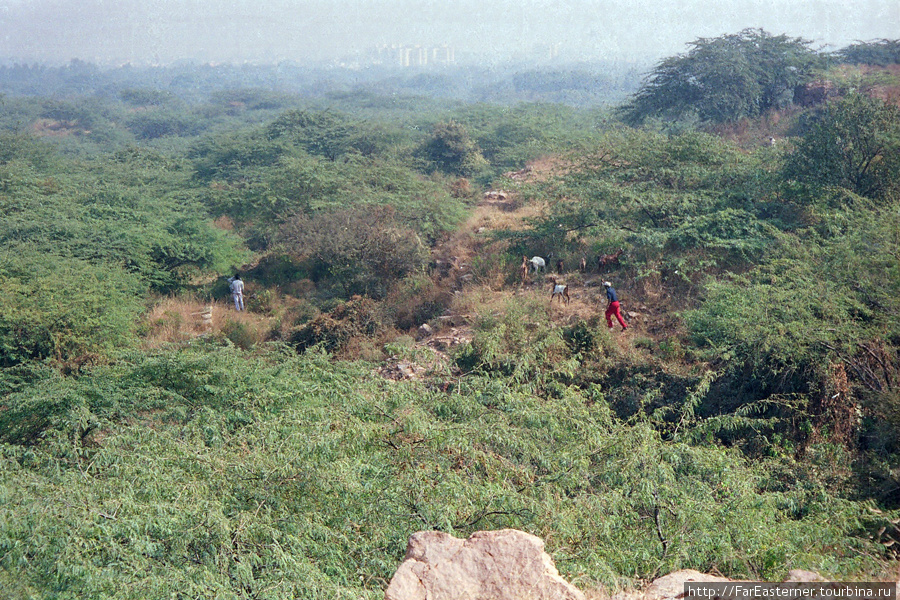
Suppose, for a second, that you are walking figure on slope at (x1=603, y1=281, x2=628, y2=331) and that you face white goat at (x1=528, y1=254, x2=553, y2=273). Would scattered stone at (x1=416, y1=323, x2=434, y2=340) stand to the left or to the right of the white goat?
left

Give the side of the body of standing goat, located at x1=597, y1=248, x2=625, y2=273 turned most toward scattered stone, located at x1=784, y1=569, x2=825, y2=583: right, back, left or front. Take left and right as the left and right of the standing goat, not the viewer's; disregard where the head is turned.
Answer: right

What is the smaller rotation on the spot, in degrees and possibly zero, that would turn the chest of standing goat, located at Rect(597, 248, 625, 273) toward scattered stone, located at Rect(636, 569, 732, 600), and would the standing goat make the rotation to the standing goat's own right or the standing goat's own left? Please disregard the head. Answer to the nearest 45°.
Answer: approximately 90° to the standing goat's own right

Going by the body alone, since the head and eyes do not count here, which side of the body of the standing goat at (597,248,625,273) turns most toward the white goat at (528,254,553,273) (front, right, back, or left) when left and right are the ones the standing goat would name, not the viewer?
back

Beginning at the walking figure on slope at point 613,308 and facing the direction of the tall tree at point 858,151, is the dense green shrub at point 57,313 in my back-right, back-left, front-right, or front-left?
back-left

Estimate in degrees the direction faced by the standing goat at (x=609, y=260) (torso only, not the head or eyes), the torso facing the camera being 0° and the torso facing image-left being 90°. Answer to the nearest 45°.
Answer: approximately 270°

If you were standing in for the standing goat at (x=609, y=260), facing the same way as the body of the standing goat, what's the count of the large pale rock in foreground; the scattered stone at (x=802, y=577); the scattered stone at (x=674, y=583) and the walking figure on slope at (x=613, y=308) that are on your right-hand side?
4
